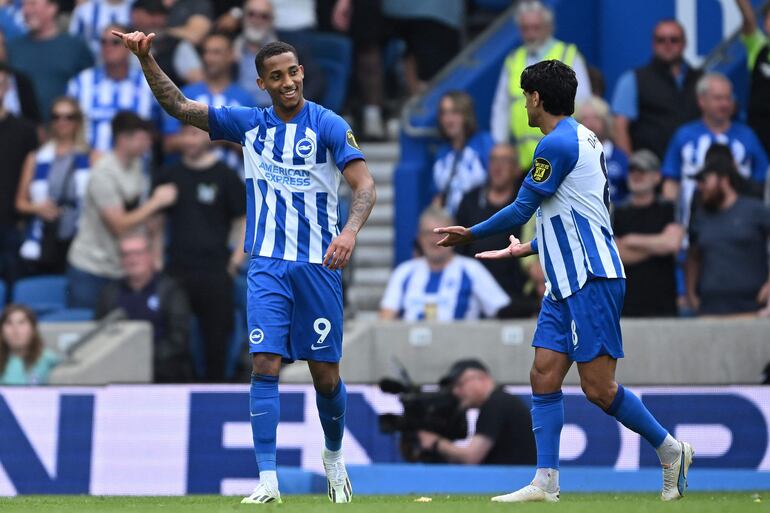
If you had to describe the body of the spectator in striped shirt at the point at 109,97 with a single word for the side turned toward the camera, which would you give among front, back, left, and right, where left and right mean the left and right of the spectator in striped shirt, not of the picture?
front

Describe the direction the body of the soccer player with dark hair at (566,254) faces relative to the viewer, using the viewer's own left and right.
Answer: facing to the left of the viewer

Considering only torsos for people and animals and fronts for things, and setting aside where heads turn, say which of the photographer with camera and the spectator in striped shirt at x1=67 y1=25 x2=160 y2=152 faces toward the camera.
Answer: the spectator in striped shirt

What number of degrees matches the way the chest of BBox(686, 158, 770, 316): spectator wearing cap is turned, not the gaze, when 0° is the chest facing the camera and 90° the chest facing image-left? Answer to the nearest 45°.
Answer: approximately 45°

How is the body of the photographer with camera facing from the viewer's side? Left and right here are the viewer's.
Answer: facing to the left of the viewer

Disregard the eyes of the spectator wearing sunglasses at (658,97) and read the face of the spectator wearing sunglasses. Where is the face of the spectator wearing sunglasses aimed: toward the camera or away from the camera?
toward the camera

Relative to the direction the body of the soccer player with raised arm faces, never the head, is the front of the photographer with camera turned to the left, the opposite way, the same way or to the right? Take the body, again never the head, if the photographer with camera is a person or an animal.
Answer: to the right

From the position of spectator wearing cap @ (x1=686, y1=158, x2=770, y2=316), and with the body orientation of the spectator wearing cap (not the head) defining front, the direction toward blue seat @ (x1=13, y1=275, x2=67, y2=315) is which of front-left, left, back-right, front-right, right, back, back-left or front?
front-right

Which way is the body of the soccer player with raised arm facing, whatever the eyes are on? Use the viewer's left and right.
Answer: facing the viewer

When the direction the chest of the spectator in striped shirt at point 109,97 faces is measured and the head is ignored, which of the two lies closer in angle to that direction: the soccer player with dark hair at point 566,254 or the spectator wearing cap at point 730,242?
the soccer player with dark hair

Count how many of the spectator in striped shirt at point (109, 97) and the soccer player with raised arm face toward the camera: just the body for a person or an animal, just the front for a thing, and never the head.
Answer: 2

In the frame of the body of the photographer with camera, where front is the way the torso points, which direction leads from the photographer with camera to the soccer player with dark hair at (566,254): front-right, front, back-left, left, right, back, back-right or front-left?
left

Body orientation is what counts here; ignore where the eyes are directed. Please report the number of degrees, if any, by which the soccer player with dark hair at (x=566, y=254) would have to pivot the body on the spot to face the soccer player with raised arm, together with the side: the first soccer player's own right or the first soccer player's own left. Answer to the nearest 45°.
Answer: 0° — they already face them
